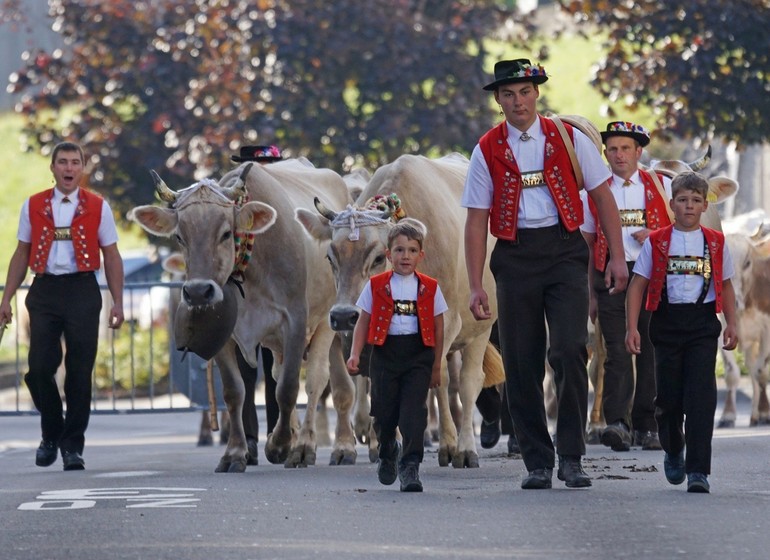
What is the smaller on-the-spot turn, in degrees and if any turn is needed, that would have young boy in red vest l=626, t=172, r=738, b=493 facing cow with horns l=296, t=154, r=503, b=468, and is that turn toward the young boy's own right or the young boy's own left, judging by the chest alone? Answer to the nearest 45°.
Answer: approximately 135° to the young boy's own right

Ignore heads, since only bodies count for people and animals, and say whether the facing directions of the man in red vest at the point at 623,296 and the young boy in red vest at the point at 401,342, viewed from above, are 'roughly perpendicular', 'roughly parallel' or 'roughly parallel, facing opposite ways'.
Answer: roughly parallel

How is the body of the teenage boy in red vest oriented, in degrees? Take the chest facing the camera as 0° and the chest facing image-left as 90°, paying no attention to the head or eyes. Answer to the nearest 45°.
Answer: approximately 0°

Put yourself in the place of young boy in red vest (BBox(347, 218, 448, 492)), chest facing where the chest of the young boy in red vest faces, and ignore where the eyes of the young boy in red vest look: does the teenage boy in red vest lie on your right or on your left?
on your left

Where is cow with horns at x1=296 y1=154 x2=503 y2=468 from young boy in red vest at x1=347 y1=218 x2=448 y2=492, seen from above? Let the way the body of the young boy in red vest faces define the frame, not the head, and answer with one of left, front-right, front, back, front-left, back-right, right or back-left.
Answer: back

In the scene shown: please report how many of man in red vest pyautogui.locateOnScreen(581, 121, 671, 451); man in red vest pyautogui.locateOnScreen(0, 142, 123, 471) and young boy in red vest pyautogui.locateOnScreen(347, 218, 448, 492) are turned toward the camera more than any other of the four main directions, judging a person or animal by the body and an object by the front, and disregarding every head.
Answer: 3

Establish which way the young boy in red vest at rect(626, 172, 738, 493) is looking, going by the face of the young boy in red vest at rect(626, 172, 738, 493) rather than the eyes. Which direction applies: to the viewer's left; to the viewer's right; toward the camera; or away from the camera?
toward the camera

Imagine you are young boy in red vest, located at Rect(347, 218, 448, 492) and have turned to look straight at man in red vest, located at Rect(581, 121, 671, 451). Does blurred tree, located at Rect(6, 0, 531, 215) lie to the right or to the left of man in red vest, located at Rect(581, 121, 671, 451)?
left

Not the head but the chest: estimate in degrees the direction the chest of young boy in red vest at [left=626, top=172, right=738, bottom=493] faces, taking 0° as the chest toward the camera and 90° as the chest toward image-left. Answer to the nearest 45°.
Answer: approximately 0°

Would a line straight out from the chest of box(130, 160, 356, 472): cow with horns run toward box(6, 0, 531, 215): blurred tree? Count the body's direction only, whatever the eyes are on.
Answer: no

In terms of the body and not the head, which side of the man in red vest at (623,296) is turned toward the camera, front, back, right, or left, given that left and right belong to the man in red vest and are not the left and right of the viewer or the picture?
front

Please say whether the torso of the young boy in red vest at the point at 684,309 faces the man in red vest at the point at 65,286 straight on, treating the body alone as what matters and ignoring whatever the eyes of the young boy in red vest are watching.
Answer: no

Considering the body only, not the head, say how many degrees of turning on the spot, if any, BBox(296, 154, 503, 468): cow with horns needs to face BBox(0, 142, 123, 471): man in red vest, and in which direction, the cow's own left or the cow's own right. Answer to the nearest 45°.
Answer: approximately 45° to the cow's own right

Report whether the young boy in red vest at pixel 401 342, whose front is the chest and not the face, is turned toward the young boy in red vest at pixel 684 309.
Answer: no

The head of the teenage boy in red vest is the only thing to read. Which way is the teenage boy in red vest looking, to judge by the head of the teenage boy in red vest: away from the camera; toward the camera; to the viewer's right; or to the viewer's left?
toward the camera

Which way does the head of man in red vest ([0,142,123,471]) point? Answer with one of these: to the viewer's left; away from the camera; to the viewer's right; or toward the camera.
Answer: toward the camera

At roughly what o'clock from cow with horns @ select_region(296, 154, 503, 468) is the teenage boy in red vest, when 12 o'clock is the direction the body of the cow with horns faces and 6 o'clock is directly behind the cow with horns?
The teenage boy in red vest is roughly at 10 o'clock from the cow with horns.

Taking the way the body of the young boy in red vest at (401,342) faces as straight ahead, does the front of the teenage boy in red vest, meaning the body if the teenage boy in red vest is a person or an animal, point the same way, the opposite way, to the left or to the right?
the same way
